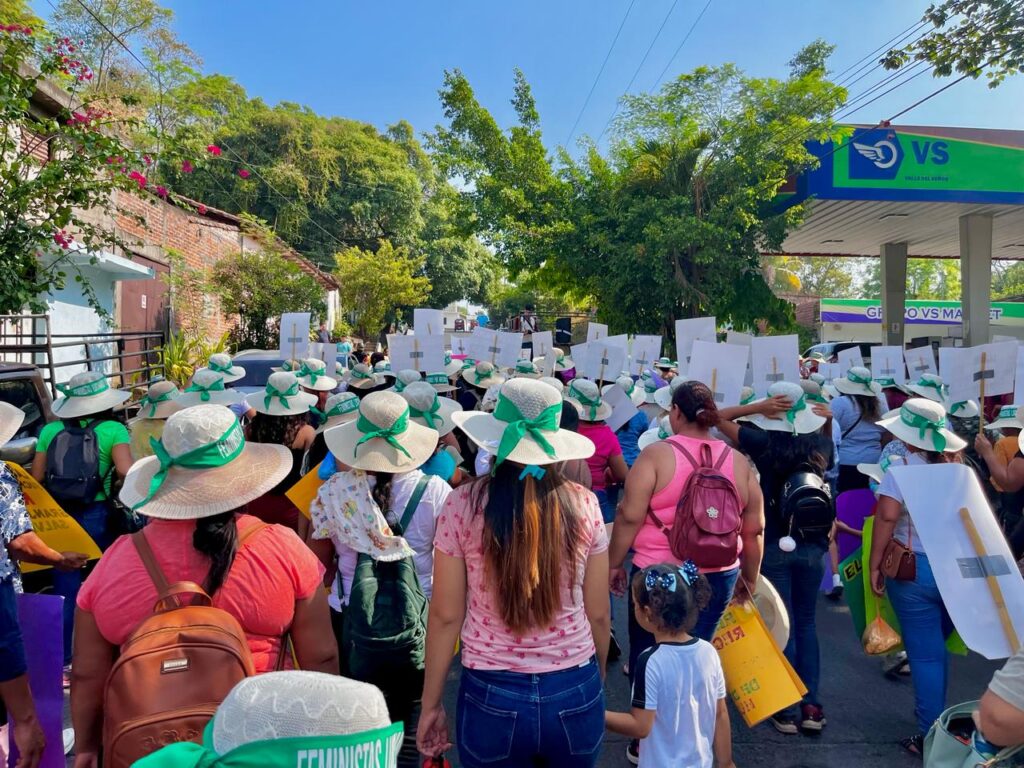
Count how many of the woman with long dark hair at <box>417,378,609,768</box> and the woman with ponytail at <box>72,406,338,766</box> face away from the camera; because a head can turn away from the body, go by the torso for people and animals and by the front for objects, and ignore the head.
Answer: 2

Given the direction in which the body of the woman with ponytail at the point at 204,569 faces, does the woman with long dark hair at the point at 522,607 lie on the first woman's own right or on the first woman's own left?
on the first woman's own right

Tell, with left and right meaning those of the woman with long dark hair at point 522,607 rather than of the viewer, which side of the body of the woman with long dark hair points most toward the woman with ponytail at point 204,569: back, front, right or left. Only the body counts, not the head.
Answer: left

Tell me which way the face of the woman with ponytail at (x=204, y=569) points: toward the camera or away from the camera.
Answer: away from the camera

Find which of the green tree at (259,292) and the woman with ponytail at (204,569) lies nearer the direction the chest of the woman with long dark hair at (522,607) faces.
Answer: the green tree

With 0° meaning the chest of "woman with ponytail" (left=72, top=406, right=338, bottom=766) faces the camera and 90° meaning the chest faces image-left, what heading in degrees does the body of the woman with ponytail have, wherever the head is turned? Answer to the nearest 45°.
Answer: approximately 180°

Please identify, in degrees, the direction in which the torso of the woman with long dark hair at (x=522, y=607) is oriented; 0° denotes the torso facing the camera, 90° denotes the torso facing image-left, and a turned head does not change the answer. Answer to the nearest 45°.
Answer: approximately 180°

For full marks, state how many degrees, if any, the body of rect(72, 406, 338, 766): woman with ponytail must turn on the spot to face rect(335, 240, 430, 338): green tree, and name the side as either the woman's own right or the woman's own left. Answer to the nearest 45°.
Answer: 0° — they already face it

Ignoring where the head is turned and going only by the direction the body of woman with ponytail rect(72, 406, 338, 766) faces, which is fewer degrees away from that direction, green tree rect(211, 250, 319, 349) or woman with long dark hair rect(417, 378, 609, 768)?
the green tree

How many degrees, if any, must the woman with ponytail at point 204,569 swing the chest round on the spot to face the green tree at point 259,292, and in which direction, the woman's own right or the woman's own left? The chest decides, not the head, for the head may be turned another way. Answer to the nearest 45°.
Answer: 0° — they already face it
